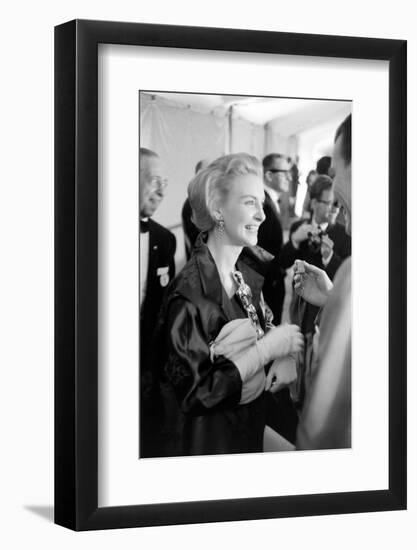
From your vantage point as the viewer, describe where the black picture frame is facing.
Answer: facing the viewer and to the right of the viewer
